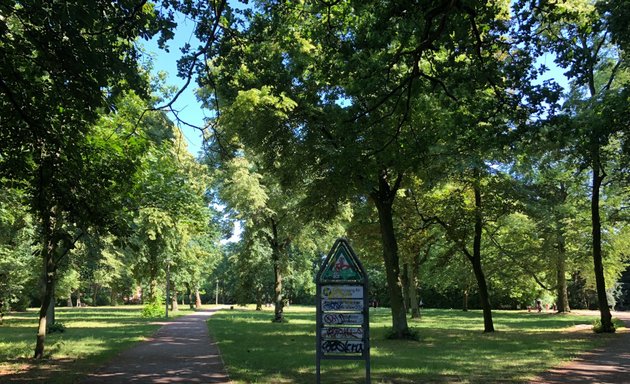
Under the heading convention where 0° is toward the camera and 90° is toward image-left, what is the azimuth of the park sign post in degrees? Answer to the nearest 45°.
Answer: approximately 0°

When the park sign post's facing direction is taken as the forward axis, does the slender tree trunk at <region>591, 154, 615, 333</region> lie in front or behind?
behind

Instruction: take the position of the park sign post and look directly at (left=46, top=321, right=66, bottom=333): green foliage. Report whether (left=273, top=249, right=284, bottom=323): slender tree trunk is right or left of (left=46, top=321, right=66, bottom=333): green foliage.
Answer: right

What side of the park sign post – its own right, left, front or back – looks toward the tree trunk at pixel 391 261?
back

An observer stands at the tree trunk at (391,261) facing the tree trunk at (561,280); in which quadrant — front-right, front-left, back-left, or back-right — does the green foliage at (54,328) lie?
back-left

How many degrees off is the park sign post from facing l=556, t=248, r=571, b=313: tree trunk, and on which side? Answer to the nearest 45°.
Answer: approximately 135° to its left

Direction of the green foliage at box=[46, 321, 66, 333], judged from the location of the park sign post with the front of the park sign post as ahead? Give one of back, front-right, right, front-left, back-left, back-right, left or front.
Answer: back-right

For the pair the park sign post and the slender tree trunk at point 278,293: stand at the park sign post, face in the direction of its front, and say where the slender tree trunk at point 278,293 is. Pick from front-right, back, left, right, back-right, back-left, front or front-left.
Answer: back

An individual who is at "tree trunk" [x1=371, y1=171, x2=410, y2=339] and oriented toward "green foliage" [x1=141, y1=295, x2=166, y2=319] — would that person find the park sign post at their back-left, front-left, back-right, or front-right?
back-left

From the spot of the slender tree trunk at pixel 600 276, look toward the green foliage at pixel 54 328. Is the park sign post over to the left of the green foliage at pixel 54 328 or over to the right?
left

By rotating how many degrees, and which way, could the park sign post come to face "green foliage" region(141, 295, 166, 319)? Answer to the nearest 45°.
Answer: approximately 135° to its right

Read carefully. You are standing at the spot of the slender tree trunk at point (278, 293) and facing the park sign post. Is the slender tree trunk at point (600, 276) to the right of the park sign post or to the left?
left
